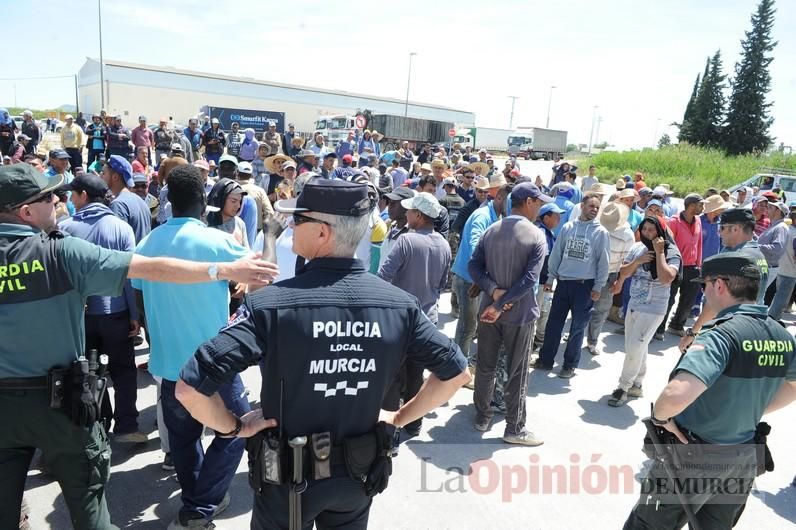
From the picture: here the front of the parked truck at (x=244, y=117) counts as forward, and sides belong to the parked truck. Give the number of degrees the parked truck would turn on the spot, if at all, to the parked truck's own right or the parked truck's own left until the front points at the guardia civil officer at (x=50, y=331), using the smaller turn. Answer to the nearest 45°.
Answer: approximately 45° to the parked truck's own left

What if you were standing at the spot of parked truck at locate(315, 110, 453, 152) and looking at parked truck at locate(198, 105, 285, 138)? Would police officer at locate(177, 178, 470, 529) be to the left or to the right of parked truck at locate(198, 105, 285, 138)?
left

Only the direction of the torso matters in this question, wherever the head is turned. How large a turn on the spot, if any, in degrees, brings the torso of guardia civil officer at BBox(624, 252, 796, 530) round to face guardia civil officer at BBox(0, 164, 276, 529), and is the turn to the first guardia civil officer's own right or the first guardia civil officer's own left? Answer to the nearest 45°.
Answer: approximately 90° to the first guardia civil officer's own left

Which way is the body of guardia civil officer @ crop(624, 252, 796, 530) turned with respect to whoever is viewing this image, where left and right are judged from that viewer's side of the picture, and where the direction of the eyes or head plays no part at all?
facing away from the viewer and to the left of the viewer

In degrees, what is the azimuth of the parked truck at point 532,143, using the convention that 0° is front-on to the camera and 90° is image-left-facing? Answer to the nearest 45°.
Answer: approximately 45°

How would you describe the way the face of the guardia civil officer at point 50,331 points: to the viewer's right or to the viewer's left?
to the viewer's right

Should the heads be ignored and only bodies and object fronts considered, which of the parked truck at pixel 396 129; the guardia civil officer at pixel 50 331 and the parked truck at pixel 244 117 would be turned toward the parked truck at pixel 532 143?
the guardia civil officer

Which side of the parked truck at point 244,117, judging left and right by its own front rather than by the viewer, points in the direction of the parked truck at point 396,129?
back

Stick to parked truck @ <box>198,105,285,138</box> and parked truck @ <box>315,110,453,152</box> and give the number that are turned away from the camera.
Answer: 0

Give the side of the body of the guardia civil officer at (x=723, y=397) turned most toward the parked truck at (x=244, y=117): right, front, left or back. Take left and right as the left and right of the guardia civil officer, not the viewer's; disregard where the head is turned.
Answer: front

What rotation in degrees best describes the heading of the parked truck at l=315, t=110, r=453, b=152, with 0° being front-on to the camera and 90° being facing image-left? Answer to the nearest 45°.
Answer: approximately 45°

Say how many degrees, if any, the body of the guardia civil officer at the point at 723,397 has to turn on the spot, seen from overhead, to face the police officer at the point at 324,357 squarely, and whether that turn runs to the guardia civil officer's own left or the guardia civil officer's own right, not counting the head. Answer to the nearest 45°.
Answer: approximately 90° to the guardia civil officer's own left

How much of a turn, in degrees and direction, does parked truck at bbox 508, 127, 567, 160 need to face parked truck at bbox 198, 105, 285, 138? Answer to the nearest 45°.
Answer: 0° — it already faces it

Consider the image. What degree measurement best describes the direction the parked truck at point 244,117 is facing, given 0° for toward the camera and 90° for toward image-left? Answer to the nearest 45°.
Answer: approximately 45°

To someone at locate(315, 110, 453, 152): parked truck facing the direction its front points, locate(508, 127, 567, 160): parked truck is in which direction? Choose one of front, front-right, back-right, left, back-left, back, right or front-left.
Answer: back

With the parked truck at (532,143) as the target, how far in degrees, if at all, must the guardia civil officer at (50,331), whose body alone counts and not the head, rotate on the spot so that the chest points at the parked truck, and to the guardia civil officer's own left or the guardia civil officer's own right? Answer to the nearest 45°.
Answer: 0° — they already face it

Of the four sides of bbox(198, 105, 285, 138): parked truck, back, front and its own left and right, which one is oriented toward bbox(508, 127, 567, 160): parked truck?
back

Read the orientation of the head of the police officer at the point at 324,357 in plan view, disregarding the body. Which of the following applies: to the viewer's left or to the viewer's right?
to the viewer's left

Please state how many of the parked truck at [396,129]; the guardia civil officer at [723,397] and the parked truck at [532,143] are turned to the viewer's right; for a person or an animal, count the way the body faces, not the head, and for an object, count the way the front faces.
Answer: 0
